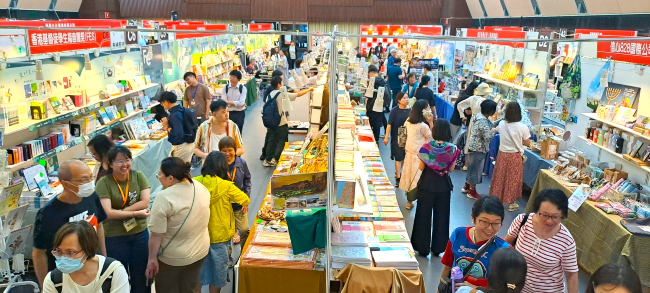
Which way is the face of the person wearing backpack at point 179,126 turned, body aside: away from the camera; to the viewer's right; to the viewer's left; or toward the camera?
to the viewer's left

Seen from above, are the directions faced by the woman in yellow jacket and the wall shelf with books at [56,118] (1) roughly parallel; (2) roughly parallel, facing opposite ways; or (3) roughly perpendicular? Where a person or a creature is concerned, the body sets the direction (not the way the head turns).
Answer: roughly perpendicular

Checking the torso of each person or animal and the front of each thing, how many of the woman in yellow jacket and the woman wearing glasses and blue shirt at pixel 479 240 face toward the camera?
1

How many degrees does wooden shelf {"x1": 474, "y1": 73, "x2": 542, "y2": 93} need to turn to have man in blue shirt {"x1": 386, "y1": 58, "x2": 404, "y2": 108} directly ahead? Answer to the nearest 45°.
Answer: approximately 90° to its right

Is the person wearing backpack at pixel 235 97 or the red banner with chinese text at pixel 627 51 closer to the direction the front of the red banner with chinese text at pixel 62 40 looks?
the red banner with chinese text

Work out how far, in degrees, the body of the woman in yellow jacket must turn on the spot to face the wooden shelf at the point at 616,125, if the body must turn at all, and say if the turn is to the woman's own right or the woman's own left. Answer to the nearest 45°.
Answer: approximately 45° to the woman's own right

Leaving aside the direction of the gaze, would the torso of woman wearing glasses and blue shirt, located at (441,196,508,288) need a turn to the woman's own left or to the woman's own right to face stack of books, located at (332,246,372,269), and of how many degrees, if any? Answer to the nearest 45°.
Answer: approximately 90° to the woman's own right

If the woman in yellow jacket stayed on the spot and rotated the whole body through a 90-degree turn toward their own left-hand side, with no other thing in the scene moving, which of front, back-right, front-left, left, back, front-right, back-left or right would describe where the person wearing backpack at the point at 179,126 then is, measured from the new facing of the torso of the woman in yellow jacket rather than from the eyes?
front-right

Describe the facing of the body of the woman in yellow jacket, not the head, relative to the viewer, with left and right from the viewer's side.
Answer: facing away from the viewer and to the right of the viewer

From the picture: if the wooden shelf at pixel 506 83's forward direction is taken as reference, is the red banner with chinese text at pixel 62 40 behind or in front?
in front

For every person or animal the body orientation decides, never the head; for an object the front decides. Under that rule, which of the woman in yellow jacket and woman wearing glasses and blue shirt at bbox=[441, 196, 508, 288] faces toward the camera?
the woman wearing glasses and blue shirt

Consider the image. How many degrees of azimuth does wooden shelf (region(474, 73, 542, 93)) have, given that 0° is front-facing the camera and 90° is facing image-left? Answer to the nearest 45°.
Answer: approximately 45°

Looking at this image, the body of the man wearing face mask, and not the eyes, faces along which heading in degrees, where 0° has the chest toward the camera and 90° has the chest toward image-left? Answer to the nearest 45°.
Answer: approximately 315°

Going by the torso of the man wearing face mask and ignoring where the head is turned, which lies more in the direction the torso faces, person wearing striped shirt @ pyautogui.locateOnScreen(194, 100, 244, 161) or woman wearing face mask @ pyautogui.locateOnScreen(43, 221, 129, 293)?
the woman wearing face mask

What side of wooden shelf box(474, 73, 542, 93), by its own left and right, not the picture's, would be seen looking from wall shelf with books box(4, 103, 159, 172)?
front

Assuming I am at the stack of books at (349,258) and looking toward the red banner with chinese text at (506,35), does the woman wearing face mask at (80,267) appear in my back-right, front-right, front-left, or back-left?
back-left
